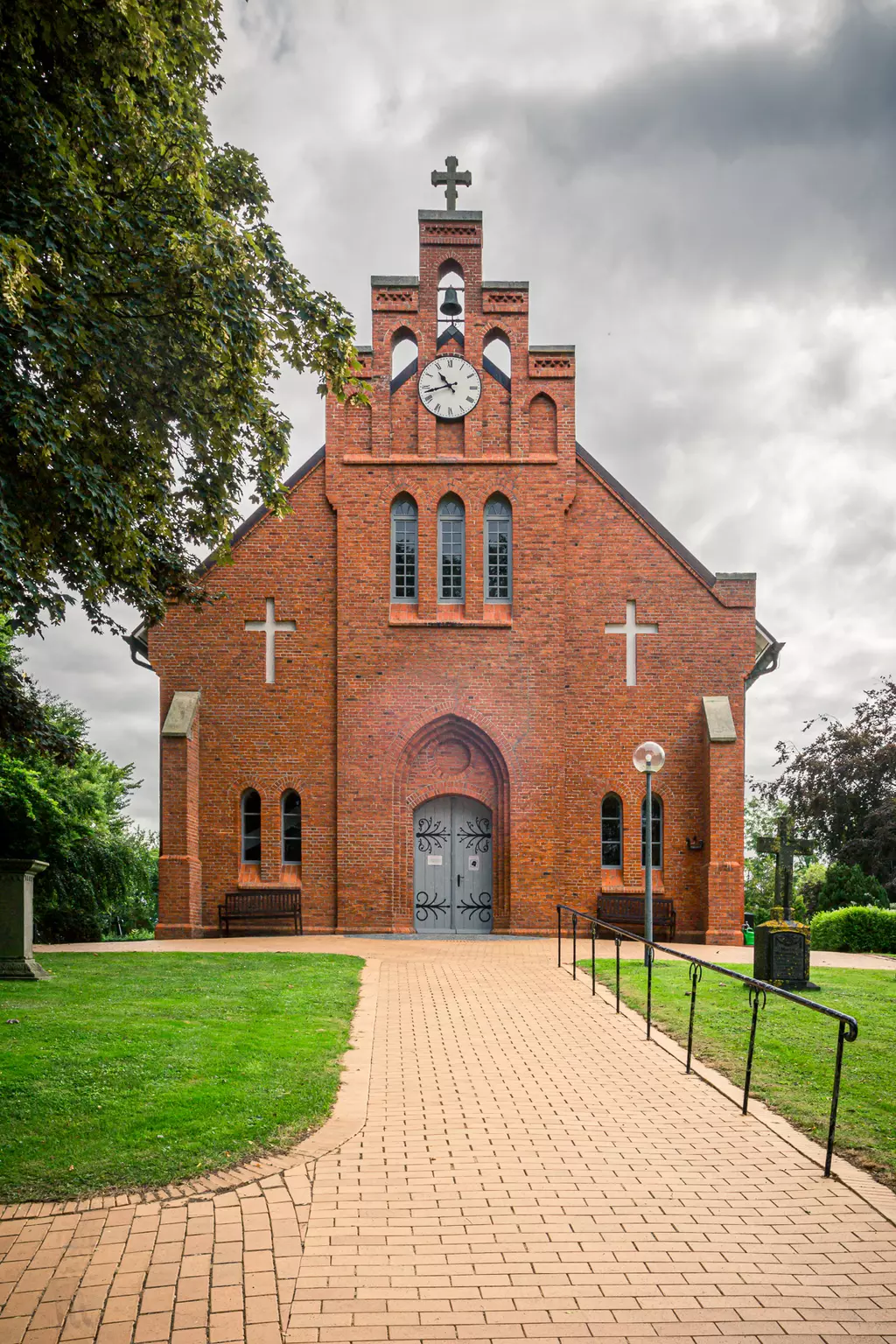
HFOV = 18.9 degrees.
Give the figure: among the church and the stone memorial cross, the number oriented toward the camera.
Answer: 2

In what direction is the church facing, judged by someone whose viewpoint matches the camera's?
facing the viewer

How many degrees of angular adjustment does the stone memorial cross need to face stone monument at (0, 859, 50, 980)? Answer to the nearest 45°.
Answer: approximately 45° to its right

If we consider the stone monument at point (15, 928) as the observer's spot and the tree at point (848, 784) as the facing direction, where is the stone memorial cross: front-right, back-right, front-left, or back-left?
front-right

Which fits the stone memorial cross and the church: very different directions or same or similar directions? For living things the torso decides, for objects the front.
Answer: same or similar directions

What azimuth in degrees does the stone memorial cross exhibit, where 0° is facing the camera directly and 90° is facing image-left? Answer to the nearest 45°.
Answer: approximately 0°

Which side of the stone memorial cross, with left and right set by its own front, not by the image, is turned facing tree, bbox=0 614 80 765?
right

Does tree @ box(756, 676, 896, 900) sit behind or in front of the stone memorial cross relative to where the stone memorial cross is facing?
behind

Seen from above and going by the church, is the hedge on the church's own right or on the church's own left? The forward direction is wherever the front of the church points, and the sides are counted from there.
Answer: on the church's own left

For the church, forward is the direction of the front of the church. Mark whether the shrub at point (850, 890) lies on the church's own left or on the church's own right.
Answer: on the church's own left
